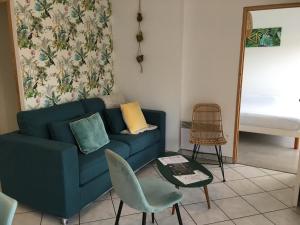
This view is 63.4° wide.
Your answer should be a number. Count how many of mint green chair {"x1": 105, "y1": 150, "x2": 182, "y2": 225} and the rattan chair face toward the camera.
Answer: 1

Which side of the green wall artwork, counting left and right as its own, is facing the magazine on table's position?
front

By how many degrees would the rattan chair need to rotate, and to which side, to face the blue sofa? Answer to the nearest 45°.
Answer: approximately 45° to its right

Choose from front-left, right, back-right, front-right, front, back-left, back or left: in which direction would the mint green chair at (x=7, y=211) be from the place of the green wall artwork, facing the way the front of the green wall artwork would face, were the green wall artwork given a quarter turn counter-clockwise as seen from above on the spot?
right

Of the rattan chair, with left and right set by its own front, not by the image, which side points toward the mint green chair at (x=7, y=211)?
front

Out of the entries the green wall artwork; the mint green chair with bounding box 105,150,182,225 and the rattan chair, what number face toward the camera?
2

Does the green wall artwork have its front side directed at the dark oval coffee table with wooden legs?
yes

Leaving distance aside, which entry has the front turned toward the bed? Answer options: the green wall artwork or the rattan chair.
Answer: the green wall artwork

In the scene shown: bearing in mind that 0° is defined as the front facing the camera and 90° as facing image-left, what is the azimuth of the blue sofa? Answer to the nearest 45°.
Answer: approximately 315°

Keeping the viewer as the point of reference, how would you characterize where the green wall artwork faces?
facing the viewer

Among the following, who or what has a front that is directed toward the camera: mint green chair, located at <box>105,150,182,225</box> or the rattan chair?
the rattan chair

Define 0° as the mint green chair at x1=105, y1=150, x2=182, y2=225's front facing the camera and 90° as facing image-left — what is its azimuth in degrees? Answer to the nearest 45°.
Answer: approximately 225°

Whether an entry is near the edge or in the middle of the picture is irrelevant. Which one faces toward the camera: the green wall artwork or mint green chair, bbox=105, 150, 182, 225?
the green wall artwork

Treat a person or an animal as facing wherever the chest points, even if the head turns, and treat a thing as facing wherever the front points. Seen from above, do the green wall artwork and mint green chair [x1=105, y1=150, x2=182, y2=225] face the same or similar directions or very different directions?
very different directions

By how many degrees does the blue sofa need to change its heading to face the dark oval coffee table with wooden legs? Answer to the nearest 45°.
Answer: approximately 45° to its left

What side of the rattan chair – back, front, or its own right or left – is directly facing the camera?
front
